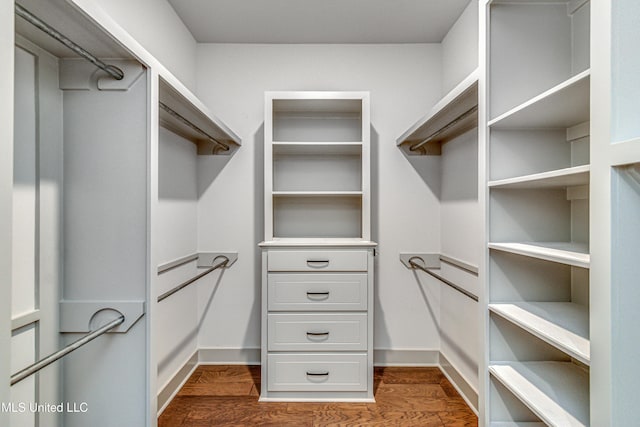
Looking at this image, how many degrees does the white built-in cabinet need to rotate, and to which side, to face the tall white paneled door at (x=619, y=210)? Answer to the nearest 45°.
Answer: approximately 45° to its left

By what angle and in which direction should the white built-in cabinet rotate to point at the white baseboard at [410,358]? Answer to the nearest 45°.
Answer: approximately 135° to its left

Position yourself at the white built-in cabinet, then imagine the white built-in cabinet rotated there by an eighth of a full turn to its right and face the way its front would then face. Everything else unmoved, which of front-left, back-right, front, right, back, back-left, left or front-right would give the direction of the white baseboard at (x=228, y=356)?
right

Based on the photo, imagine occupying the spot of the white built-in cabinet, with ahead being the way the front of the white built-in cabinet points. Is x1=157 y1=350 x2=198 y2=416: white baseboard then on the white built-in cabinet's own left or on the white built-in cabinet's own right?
on the white built-in cabinet's own right

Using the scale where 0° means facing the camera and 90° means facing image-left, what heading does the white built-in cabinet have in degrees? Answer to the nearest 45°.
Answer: approximately 0°
